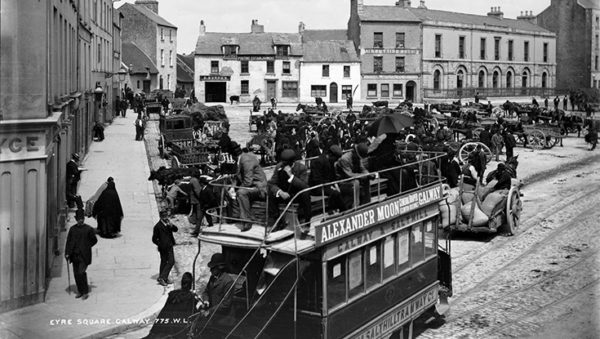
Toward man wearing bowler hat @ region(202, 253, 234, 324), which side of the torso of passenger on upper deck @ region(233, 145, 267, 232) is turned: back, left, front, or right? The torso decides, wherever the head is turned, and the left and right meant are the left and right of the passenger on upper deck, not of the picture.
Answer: left

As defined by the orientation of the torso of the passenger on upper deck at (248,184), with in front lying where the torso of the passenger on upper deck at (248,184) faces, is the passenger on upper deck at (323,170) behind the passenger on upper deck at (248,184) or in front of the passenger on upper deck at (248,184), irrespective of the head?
behind

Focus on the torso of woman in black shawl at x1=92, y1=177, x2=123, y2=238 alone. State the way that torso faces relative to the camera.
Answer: away from the camera

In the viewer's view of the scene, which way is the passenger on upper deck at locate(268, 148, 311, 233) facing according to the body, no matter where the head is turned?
toward the camera

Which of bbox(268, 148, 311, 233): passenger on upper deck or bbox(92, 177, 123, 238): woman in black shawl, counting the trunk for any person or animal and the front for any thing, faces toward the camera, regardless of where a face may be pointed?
the passenger on upper deck

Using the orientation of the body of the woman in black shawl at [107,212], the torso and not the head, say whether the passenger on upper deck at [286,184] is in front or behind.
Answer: behind

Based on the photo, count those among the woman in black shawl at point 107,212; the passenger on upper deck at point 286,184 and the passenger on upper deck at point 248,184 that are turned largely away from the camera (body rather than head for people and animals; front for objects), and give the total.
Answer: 1

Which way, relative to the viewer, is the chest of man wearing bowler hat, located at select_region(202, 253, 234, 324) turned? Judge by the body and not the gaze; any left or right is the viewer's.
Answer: facing the viewer and to the left of the viewer

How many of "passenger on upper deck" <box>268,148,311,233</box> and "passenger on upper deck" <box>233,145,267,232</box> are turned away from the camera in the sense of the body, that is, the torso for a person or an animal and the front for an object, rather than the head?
0

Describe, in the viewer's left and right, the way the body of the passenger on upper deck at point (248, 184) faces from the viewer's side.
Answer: facing to the left of the viewer
